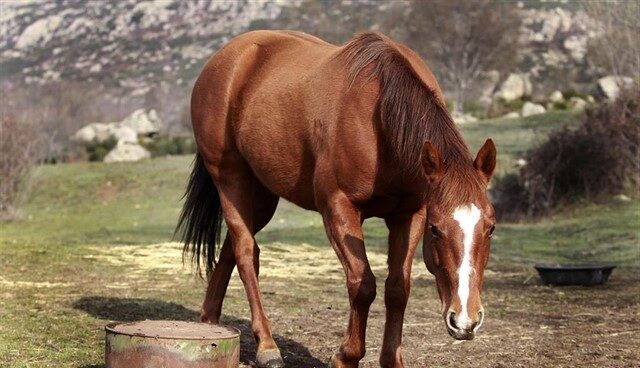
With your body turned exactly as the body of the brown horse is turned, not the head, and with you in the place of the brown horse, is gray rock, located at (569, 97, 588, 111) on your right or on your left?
on your left

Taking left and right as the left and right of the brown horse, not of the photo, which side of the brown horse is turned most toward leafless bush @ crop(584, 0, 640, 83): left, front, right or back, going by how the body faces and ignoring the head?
left

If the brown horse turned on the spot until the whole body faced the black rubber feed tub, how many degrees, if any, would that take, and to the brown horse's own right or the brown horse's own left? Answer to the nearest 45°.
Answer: approximately 90° to the brown horse's own left

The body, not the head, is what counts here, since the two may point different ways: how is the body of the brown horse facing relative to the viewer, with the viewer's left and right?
facing the viewer and to the right of the viewer

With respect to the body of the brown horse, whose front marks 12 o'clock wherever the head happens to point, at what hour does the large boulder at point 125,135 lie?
The large boulder is roughly at 7 o'clock from the brown horse.

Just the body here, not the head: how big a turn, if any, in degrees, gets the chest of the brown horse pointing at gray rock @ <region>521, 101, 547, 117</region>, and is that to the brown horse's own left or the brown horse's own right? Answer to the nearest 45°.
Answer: approximately 135° to the brown horse's own left

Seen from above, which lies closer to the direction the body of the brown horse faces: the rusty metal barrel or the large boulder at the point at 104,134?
the rusty metal barrel

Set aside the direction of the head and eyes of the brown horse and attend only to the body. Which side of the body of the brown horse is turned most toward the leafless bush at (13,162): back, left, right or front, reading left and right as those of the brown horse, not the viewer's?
back

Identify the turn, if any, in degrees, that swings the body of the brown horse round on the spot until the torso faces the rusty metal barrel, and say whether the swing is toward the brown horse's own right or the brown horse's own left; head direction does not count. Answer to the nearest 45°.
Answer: approximately 90° to the brown horse's own right
